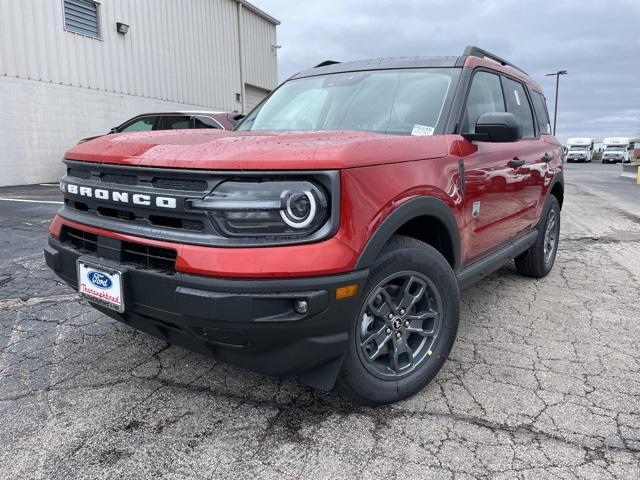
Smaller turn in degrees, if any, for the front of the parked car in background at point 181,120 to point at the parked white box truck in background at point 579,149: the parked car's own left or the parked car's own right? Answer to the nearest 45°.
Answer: approximately 135° to the parked car's own right

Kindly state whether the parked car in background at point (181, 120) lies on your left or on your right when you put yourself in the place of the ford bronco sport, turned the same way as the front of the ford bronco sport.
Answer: on your right

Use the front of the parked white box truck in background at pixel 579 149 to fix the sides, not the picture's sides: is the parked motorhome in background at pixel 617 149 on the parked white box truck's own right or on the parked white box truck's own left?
on the parked white box truck's own left

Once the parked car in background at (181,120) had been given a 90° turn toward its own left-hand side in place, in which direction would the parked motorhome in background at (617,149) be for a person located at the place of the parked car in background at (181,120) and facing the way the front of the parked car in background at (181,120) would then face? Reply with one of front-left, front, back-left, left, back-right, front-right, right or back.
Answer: back-left

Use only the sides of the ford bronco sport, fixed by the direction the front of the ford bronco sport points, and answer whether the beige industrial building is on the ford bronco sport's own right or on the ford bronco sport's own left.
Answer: on the ford bronco sport's own right

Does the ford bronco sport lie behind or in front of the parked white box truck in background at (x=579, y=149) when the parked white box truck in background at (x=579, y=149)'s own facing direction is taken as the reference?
in front

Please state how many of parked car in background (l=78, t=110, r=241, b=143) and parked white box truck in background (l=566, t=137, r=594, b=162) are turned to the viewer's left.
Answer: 1

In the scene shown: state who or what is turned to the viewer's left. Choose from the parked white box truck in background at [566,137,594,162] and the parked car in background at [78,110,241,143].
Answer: the parked car in background at [78,110,241,143]

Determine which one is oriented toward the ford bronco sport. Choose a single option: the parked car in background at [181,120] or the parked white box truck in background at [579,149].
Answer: the parked white box truck in background at [579,149]

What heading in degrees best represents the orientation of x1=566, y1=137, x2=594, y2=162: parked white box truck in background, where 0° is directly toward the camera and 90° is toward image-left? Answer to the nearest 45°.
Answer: approximately 0°

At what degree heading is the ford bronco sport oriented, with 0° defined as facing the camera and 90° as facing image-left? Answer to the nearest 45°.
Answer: approximately 45°

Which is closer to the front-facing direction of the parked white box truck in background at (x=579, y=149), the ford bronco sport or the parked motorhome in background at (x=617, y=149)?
the ford bronco sport

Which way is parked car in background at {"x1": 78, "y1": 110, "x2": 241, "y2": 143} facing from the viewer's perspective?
to the viewer's left

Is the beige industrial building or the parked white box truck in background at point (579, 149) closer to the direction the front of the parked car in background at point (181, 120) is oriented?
the beige industrial building
